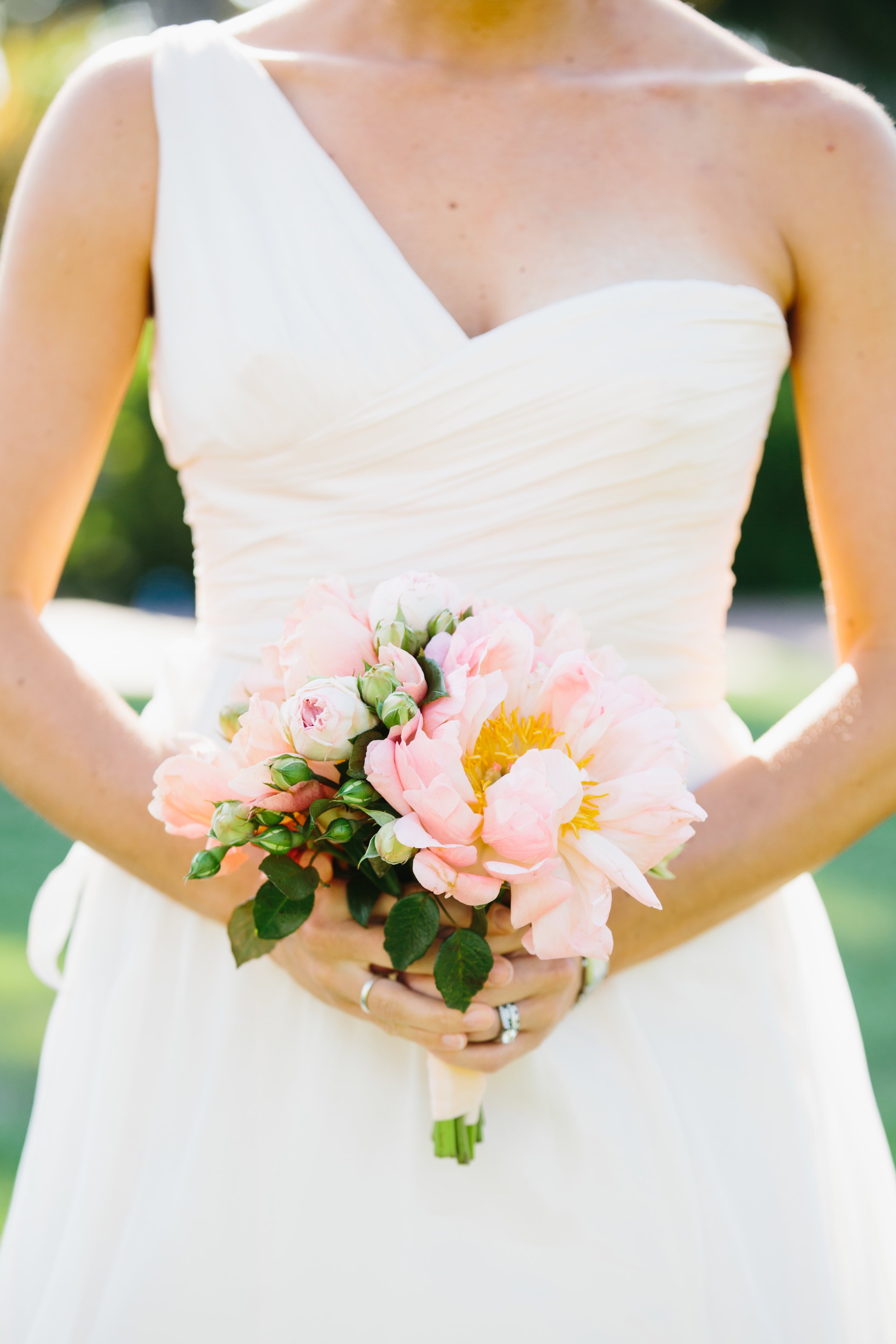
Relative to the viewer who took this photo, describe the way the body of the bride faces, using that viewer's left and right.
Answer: facing the viewer
